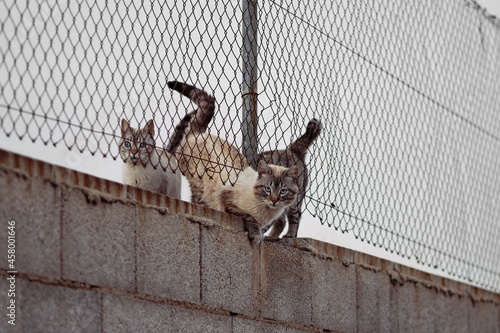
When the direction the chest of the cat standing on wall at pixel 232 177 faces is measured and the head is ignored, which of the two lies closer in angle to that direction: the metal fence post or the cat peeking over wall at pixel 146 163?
the metal fence post

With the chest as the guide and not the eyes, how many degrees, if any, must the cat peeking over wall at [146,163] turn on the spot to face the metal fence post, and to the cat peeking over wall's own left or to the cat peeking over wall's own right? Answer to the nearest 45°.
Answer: approximately 90° to the cat peeking over wall's own left

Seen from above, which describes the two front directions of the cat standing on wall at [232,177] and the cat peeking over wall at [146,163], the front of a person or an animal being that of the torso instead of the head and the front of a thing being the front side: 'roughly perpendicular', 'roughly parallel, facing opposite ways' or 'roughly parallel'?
roughly perpendicular

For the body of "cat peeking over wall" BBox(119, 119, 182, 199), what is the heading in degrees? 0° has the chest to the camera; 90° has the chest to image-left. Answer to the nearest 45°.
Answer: approximately 45°

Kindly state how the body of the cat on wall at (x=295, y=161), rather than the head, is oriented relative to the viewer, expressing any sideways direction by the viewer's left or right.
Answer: facing to the left of the viewer

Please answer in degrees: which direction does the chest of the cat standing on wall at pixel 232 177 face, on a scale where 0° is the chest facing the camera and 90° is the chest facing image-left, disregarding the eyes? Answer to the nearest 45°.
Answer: approximately 315°
